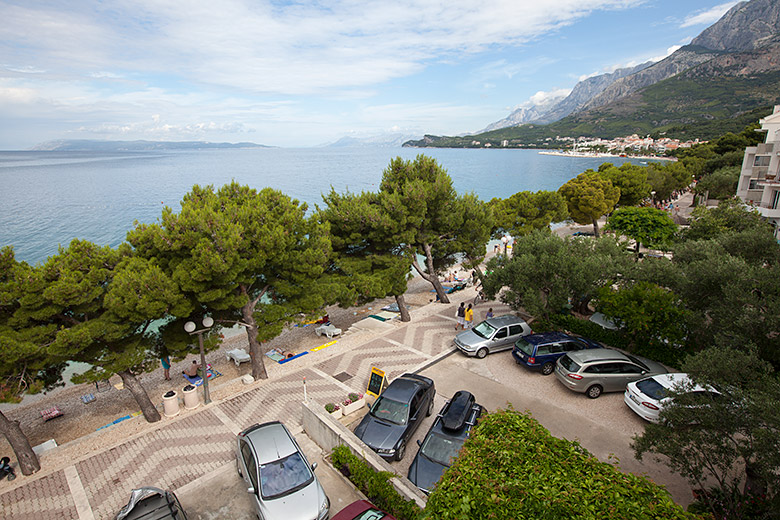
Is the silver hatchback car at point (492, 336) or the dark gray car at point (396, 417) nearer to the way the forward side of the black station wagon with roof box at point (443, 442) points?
the dark gray car

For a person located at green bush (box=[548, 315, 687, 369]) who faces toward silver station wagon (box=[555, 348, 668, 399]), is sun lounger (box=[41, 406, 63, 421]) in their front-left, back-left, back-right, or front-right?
front-right

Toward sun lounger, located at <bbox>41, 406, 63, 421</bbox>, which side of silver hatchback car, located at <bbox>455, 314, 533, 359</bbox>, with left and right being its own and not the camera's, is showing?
front

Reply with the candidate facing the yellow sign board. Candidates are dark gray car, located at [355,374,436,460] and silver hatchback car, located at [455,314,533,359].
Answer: the silver hatchback car

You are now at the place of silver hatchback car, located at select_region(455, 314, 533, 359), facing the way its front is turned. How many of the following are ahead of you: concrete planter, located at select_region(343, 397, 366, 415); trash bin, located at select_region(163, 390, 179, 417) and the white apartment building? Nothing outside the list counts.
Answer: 2

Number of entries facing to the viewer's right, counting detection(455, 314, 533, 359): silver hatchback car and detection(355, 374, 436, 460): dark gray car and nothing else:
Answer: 0

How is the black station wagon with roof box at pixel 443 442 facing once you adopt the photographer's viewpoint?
facing the viewer and to the left of the viewer

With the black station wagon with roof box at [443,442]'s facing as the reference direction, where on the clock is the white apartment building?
The white apartment building is roughly at 6 o'clock from the black station wagon with roof box.

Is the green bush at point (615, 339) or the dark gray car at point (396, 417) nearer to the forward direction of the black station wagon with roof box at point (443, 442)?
the dark gray car

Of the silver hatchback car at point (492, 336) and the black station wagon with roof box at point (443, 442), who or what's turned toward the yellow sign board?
the silver hatchback car
